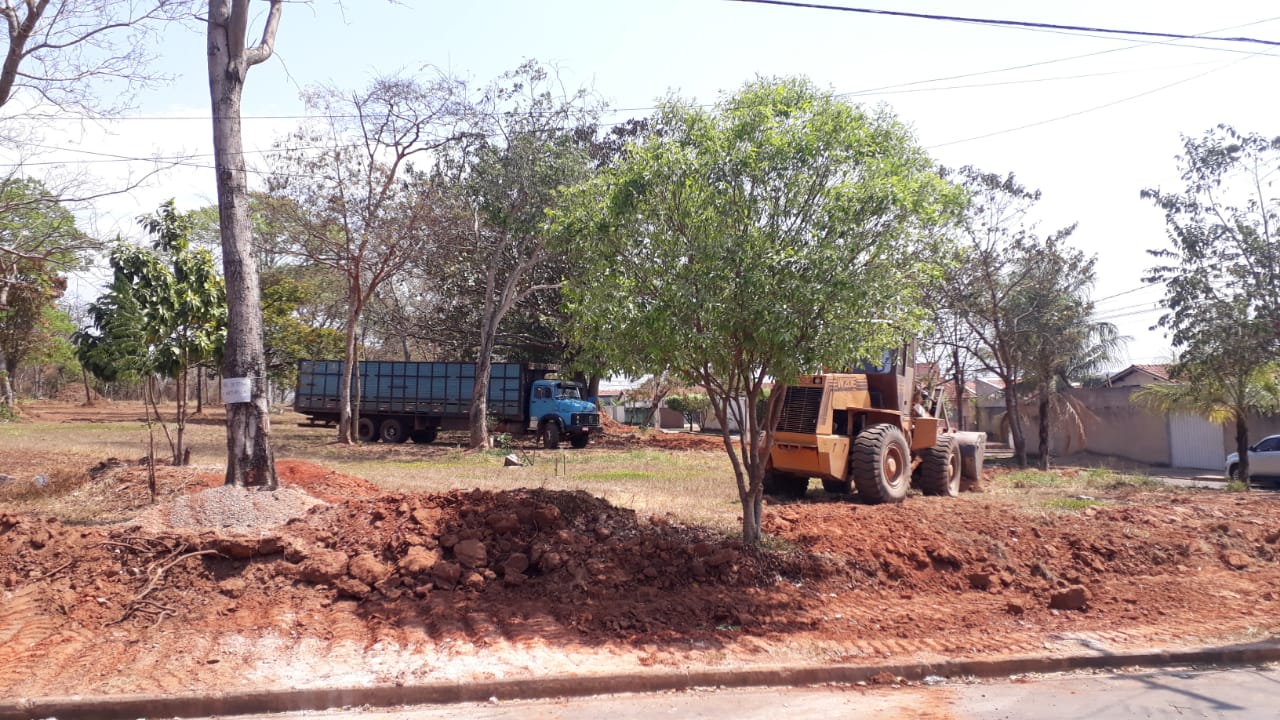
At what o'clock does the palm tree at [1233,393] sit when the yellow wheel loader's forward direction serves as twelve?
The palm tree is roughly at 12 o'clock from the yellow wheel loader.

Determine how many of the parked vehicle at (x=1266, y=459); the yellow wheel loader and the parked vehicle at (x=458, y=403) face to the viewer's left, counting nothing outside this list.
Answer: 1

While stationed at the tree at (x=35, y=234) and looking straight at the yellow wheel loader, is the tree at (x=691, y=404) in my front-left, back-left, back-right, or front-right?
front-left

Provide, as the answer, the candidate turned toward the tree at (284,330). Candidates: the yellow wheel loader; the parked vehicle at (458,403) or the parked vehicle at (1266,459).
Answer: the parked vehicle at (1266,459)

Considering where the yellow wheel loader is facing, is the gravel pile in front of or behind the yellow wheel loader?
behind

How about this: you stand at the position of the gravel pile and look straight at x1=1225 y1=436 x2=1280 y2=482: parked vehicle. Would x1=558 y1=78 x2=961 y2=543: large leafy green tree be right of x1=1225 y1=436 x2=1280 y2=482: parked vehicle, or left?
right

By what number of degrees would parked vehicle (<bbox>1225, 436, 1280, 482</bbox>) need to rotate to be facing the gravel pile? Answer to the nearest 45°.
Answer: approximately 45° to its left

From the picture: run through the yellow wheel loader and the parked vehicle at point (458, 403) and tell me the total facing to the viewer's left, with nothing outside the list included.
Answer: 0

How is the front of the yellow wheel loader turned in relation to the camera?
facing away from the viewer and to the right of the viewer

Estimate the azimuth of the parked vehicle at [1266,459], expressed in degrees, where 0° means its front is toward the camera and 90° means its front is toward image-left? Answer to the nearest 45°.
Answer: approximately 90°

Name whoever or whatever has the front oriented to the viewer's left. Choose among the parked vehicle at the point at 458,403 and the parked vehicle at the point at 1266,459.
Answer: the parked vehicle at the point at 1266,459

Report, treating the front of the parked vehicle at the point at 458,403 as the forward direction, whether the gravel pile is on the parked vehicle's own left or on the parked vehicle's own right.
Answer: on the parked vehicle's own right

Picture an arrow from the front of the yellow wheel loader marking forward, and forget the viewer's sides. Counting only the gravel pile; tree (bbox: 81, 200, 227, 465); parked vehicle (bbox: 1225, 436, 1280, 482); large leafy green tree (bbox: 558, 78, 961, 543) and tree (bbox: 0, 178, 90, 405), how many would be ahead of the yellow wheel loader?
1

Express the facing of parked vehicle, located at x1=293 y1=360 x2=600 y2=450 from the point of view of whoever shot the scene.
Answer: facing the viewer and to the right of the viewer

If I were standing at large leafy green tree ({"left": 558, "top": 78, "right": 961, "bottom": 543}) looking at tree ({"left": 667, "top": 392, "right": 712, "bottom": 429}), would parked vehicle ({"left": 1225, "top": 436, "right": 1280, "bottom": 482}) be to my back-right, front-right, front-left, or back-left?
front-right

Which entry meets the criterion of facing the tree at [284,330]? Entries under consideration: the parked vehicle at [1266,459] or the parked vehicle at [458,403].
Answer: the parked vehicle at [1266,459]

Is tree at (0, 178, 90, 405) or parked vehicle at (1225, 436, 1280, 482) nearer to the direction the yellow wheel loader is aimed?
the parked vehicle

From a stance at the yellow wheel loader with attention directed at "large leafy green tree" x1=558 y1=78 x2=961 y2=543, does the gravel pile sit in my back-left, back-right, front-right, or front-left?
front-right

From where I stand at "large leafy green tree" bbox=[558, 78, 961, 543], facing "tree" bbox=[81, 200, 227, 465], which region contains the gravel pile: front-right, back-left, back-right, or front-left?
front-left
